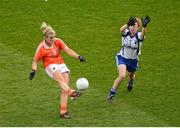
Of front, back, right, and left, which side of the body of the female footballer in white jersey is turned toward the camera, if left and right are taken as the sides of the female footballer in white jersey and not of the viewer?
front

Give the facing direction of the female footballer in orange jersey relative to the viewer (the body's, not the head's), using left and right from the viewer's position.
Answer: facing the viewer and to the right of the viewer
